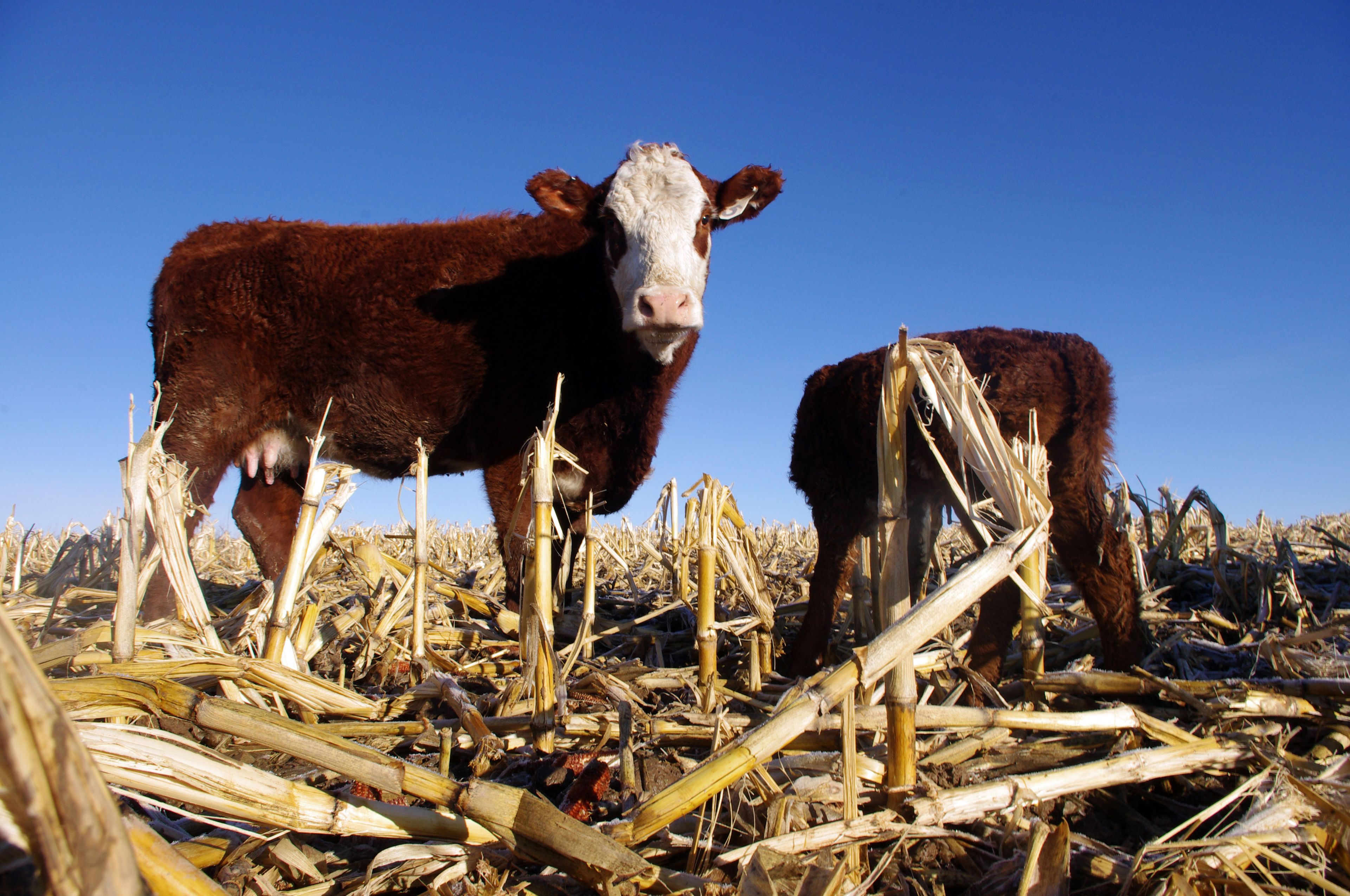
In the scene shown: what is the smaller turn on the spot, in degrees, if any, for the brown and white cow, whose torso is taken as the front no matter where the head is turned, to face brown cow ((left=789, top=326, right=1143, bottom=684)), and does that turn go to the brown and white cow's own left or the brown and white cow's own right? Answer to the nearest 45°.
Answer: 0° — it already faces it

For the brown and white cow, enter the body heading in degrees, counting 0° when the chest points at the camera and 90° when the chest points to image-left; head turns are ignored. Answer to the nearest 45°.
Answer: approximately 315°
